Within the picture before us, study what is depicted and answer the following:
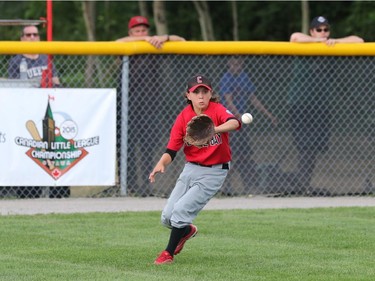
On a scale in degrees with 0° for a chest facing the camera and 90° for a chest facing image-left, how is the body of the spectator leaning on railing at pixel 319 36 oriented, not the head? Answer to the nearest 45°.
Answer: approximately 0°

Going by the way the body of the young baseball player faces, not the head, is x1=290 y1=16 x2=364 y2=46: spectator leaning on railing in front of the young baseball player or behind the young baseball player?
behind

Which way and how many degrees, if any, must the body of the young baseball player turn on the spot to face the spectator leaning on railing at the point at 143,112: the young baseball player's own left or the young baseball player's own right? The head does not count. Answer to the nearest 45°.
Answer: approximately 180°

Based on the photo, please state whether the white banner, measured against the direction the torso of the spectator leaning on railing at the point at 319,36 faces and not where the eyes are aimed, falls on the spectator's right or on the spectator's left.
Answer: on the spectator's right

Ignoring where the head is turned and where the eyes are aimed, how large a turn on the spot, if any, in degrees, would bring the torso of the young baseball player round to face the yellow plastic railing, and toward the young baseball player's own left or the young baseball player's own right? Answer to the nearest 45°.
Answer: approximately 180°

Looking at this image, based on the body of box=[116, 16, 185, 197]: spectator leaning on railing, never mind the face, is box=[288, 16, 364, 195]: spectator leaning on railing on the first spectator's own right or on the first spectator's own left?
on the first spectator's own left

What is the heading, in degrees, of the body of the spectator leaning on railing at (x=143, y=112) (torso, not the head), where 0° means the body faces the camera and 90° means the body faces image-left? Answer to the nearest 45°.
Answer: approximately 0°
